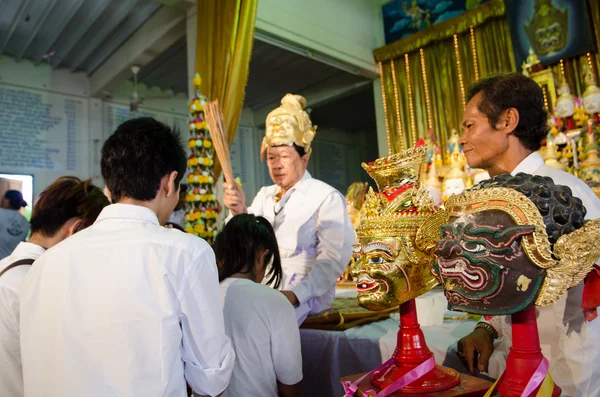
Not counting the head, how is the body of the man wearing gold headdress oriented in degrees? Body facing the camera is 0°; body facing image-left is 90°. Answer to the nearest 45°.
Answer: approximately 45°

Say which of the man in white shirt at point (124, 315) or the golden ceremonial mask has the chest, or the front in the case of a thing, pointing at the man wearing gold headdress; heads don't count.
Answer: the man in white shirt

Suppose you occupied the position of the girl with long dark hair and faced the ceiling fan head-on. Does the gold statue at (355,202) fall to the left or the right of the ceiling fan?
right

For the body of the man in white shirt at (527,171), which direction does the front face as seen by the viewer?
to the viewer's left

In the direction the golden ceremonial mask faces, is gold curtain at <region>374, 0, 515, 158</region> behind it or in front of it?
behind

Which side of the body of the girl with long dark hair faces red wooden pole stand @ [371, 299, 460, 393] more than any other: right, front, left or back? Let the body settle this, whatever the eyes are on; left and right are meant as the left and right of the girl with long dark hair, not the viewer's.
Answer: right

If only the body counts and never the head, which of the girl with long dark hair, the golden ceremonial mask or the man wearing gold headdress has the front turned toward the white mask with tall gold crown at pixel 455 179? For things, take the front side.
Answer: the girl with long dark hair

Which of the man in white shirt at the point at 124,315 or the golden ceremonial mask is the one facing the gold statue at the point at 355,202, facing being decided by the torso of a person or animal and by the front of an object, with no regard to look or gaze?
the man in white shirt

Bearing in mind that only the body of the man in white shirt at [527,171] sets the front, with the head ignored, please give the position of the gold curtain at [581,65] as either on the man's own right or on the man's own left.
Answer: on the man's own right

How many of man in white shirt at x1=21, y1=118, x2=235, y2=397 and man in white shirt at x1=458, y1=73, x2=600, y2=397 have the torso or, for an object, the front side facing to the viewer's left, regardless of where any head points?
1

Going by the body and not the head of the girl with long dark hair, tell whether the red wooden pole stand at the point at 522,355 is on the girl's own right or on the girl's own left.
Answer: on the girl's own right
